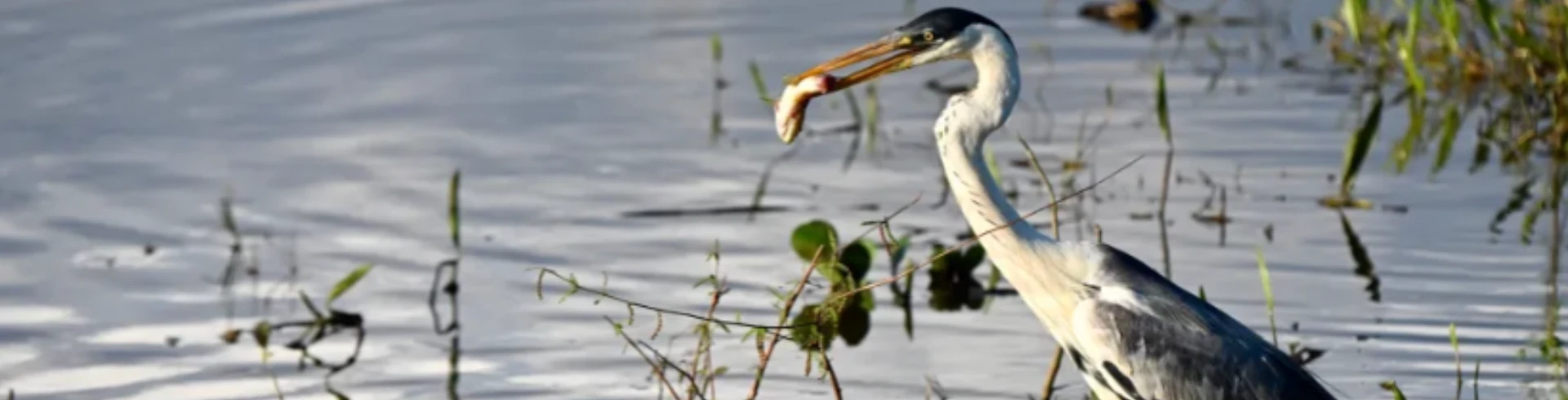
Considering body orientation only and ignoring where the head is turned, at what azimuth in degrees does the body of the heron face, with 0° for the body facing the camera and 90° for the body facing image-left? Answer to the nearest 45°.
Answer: approximately 90°

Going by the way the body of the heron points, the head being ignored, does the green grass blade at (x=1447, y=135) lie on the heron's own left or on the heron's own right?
on the heron's own right

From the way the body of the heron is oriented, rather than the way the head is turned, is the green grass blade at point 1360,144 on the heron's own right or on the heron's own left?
on the heron's own right

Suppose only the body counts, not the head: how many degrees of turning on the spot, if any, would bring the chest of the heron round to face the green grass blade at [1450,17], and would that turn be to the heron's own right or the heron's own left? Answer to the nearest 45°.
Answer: approximately 135° to the heron's own right
